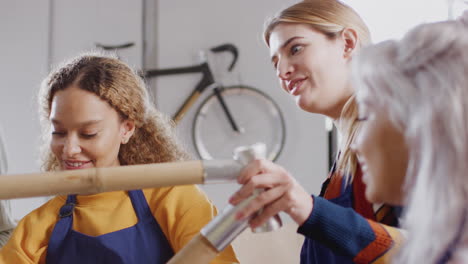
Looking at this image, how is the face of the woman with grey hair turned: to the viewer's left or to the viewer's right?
to the viewer's left

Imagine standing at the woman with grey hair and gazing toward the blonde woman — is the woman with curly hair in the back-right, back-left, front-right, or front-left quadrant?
front-left

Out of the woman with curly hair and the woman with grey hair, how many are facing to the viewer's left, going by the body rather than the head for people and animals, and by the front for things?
1

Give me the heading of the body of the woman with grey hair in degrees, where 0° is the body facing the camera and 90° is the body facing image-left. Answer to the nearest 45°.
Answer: approximately 90°

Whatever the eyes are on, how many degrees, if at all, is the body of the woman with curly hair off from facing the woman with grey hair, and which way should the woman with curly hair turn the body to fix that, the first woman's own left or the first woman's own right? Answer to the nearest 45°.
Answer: approximately 45° to the first woman's own left

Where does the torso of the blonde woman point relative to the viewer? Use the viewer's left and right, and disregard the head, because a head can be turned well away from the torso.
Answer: facing the viewer and to the left of the viewer

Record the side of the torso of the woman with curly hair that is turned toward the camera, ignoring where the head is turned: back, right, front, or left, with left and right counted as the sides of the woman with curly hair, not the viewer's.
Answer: front

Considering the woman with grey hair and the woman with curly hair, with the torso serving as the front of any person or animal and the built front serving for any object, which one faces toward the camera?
the woman with curly hair

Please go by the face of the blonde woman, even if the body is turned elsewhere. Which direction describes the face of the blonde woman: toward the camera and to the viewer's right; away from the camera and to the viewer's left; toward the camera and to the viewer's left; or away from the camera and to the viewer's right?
toward the camera and to the viewer's left
